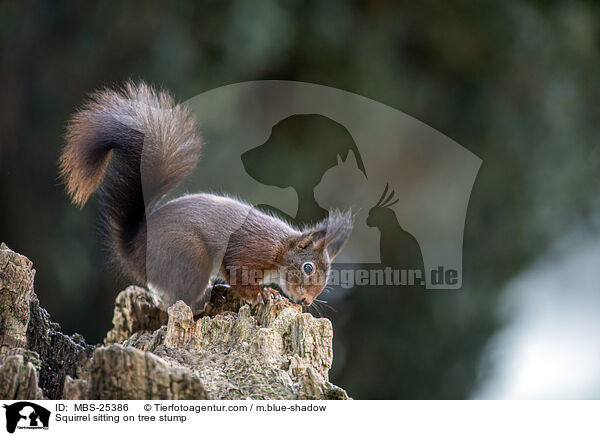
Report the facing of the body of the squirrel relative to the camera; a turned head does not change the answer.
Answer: to the viewer's right
